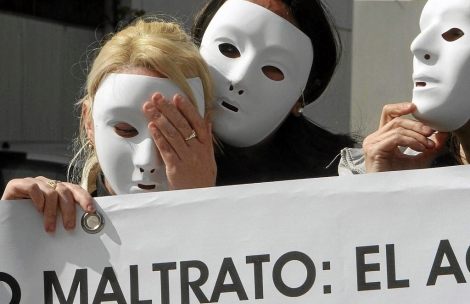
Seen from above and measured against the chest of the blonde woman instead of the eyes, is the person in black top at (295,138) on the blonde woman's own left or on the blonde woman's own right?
on the blonde woman's own left

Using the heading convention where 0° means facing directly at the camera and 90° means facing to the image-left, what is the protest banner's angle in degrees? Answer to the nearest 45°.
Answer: approximately 0°

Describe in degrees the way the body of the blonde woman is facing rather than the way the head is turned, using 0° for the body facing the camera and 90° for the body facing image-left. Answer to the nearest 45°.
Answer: approximately 0°

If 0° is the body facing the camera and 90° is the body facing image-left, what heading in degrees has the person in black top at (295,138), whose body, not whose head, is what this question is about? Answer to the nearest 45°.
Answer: approximately 45°

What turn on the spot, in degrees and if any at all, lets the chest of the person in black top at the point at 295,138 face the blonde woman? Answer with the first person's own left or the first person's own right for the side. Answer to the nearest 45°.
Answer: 0° — they already face them
